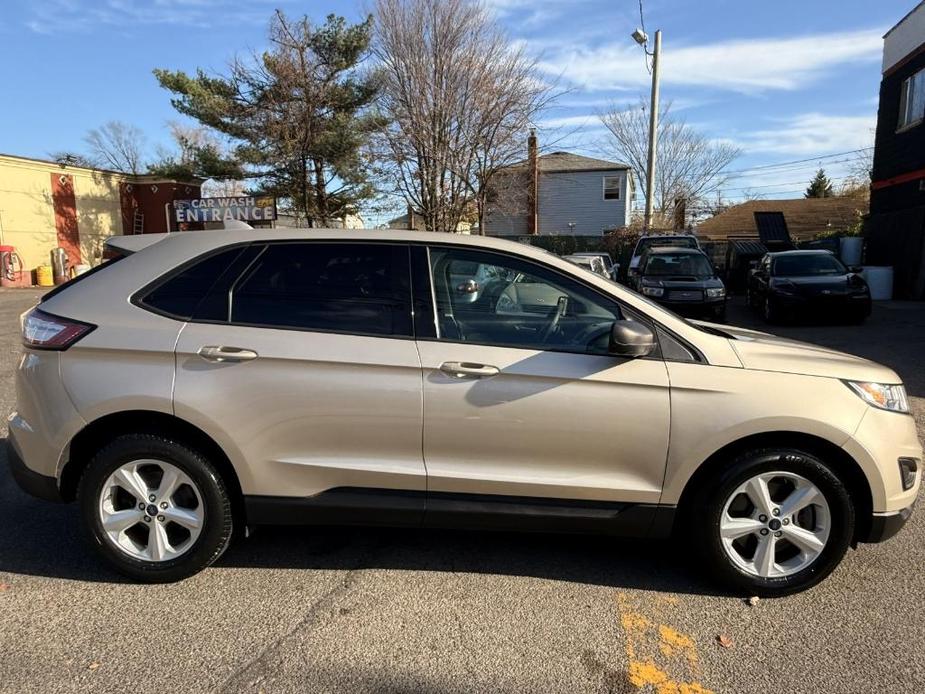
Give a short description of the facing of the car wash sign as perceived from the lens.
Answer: facing the viewer

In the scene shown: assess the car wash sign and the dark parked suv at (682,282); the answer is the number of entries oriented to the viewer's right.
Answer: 0

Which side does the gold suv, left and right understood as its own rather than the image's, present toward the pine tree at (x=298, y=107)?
left

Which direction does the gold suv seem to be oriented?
to the viewer's right

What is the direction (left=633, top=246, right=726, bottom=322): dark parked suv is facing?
toward the camera

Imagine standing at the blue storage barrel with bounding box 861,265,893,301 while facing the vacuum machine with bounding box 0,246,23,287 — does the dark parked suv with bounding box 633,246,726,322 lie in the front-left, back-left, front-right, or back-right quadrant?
front-left

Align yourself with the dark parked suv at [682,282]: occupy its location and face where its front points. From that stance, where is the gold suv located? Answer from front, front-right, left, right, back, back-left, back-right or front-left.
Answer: front

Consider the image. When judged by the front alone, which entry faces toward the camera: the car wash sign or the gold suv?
the car wash sign

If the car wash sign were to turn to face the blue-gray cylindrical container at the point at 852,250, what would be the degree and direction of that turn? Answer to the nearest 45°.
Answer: approximately 45° to its left

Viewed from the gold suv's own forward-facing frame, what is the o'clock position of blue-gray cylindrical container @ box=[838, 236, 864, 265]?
The blue-gray cylindrical container is roughly at 10 o'clock from the gold suv.

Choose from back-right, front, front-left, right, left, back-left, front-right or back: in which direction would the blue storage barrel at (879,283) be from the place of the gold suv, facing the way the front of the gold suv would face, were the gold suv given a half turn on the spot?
back-right

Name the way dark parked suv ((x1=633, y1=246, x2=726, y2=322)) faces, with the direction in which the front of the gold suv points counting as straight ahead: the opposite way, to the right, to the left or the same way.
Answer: to the right

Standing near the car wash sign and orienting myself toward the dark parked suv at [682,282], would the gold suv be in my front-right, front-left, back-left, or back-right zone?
front-right

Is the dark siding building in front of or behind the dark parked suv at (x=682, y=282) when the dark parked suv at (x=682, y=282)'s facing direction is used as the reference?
behind
